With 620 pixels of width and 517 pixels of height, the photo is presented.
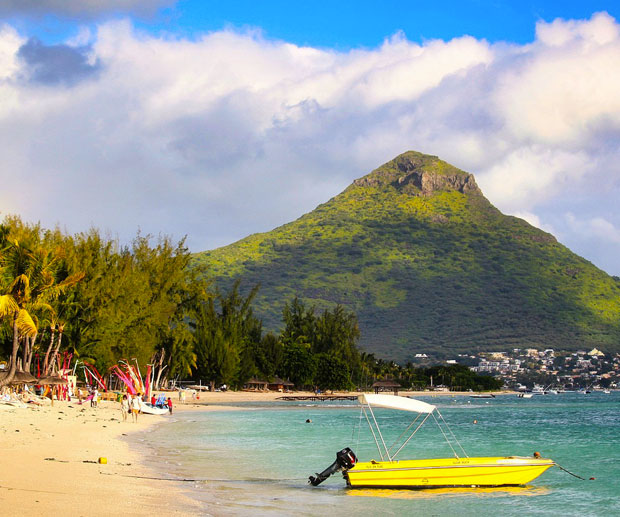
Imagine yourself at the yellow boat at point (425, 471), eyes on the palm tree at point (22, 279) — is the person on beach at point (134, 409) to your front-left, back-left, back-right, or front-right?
front-right

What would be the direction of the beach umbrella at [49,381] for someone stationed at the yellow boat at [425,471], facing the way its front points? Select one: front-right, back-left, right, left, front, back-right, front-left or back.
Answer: back-left

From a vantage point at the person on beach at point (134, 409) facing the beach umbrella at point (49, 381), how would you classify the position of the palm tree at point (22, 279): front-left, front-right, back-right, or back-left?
front-left

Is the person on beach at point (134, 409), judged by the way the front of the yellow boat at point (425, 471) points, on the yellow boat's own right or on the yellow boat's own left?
on the yellow boat's own left

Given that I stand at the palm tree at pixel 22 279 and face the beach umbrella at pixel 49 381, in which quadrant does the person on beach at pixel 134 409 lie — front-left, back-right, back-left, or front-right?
front-right

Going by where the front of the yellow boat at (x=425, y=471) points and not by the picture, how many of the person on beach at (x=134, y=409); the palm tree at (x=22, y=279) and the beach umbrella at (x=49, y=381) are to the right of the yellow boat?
0

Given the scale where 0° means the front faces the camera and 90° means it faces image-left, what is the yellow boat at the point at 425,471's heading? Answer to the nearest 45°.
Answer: approximately 270°
